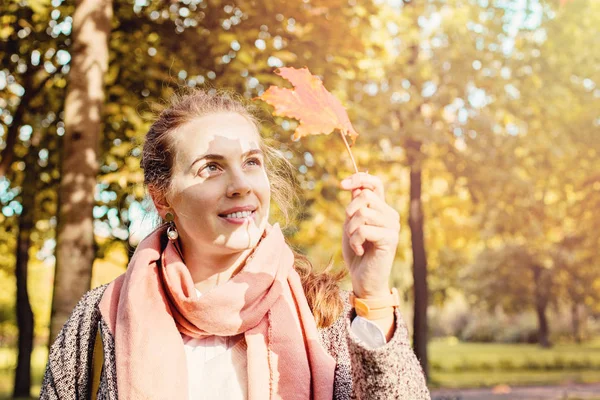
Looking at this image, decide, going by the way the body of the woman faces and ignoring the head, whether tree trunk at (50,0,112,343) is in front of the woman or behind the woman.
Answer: behind

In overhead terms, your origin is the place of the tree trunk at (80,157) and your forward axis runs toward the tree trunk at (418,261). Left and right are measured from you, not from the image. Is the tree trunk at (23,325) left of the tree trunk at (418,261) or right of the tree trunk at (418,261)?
left

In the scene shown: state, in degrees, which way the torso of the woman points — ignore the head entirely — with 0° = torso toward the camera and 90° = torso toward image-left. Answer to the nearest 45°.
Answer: approximately 0°

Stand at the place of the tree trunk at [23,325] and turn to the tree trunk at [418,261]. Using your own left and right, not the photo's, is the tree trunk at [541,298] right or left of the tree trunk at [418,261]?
left

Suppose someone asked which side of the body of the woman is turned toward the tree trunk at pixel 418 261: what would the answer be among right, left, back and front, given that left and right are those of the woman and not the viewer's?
back
